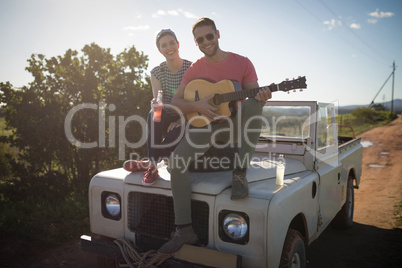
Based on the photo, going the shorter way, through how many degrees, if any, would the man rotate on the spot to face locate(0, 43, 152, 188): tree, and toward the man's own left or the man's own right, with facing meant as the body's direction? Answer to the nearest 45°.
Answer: approximately 135° to the man's own right

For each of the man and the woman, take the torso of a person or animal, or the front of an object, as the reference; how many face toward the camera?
2

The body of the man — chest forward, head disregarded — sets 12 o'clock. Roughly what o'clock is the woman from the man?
The woman is roughly at 5 o'clock from the man.

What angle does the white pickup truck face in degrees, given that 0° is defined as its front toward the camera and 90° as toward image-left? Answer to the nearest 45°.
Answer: approximately 45°

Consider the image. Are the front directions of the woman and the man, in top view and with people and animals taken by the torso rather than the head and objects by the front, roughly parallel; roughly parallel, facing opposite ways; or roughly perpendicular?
roughly parallel

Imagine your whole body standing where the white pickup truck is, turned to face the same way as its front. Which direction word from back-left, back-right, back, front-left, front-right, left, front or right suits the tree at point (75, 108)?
right

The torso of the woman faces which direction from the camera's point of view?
toward the camera

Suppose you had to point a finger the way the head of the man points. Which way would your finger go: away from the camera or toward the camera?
toward the camera

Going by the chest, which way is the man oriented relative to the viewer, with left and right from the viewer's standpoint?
facing the viewer
